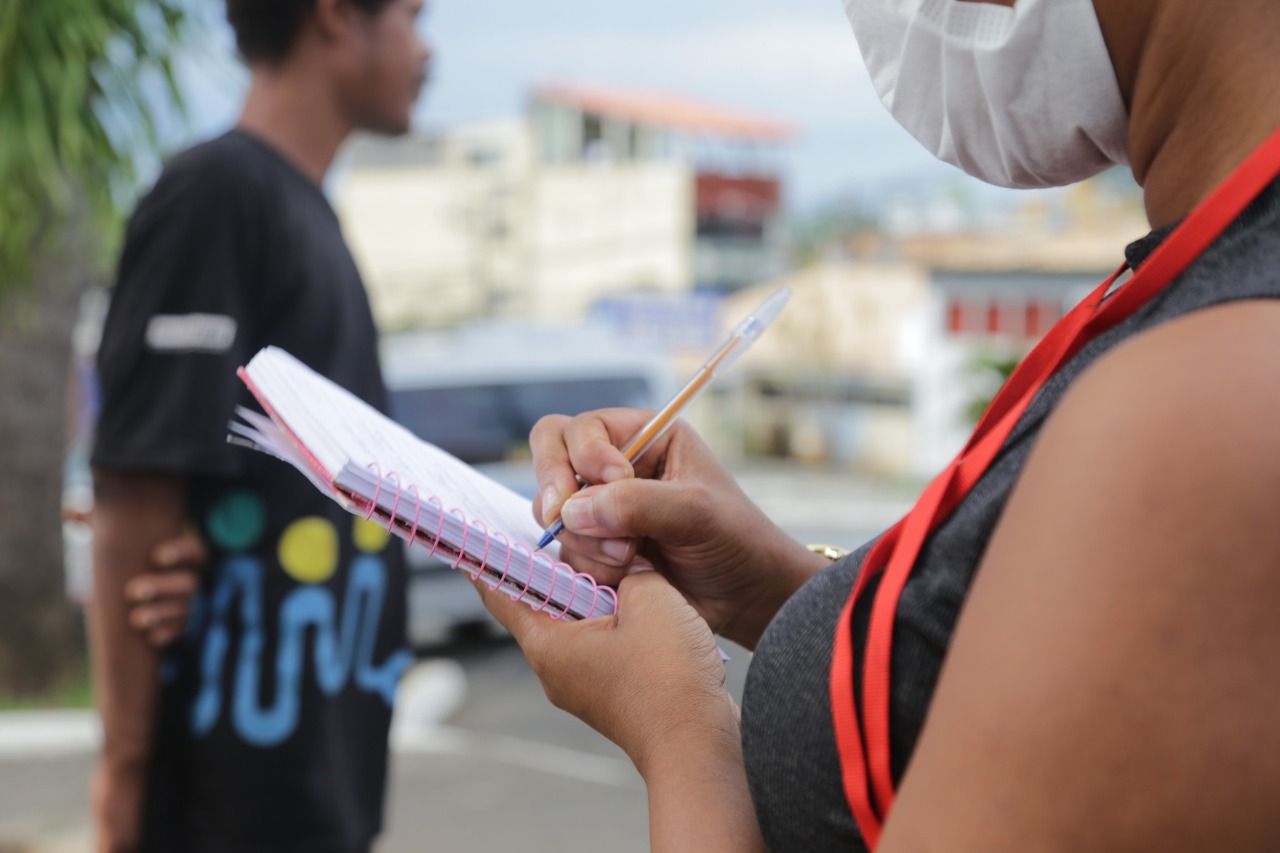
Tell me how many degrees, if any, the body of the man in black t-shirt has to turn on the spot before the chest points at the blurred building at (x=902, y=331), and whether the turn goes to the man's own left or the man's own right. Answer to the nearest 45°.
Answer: approximately 90° to the man's own left

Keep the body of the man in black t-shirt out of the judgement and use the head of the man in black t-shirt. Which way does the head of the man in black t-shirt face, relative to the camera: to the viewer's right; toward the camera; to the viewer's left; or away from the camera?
to the viewer's right

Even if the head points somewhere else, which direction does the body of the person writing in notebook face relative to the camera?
to the viewer's left

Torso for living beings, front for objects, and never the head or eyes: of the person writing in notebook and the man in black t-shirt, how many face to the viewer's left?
1

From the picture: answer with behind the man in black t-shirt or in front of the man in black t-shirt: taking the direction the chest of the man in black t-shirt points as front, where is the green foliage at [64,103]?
behind

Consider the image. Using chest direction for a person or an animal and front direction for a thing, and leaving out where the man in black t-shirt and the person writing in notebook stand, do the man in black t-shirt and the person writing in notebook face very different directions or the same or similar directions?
very different directions

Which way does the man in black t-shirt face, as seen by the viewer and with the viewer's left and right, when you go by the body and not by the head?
facing the viewer and to the right of the viewer

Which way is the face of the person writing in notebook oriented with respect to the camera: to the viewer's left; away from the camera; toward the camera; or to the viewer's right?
to the viewer's left

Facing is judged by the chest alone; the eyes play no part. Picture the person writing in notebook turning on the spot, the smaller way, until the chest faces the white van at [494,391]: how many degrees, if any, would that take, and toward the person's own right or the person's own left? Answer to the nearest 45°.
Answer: approximately 90° to the person's own right

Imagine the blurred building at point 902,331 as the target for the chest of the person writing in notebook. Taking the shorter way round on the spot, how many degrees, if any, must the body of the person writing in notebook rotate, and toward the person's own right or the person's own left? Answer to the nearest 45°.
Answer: approximately 90° to the person's own right

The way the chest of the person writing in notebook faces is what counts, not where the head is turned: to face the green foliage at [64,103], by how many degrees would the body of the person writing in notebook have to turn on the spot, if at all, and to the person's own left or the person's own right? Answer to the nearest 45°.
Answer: approximately 45° to the person's own right

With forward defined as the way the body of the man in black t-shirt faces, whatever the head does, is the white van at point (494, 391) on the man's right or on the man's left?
on the man's left

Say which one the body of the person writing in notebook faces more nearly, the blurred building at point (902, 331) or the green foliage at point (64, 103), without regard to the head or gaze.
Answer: the green foliage
